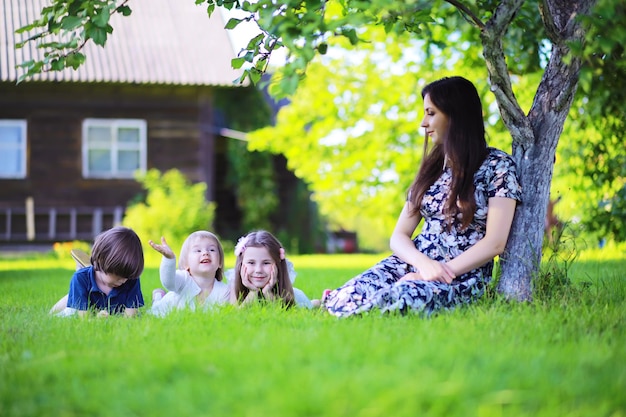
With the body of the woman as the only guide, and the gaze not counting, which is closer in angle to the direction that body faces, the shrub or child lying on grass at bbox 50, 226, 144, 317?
the child lying on grass

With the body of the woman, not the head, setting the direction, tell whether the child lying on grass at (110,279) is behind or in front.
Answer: in front

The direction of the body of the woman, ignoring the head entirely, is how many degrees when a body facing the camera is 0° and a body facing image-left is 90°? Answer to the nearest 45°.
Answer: approximately 45°

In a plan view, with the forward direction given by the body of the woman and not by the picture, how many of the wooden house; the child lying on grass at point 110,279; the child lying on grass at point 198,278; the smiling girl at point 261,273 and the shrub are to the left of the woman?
0

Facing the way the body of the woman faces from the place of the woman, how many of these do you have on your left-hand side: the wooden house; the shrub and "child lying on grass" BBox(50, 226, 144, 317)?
0

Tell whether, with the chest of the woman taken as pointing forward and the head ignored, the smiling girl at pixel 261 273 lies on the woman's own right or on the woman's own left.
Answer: on the woman's own right

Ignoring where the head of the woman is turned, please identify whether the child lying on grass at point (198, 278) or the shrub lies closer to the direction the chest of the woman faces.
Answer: the child lying on grass

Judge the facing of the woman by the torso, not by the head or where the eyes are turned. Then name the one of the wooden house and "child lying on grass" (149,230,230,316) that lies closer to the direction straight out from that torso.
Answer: the child lying on grass

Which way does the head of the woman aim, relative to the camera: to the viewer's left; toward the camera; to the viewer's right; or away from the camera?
to the viewer's left

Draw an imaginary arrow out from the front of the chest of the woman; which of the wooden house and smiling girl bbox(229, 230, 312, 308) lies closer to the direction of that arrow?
the smiling girl

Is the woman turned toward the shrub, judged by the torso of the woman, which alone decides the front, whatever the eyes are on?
no

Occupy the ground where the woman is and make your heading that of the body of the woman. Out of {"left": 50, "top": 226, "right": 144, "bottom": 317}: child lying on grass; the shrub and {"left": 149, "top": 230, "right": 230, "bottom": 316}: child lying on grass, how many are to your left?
0

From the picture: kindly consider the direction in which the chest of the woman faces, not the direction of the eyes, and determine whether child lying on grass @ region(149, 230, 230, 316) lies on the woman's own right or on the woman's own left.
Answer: on the woman's own right

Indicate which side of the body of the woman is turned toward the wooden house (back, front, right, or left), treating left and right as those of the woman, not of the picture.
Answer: right

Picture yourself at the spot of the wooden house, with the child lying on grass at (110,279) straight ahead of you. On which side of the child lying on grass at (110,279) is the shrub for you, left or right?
left

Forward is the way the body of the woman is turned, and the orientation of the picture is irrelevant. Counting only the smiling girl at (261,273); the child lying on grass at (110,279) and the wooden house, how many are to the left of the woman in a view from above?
0
